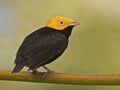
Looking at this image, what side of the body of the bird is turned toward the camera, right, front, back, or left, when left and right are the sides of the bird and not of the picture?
right
